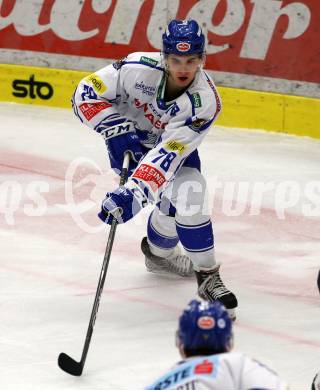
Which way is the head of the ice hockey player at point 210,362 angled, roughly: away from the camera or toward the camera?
away from the camera

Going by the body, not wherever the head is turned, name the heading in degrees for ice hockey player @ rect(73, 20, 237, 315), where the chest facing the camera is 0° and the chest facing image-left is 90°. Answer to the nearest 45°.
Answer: approximately 0°

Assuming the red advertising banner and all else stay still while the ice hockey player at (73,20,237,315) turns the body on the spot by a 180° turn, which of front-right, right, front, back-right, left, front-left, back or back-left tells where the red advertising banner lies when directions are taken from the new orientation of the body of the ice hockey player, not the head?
front

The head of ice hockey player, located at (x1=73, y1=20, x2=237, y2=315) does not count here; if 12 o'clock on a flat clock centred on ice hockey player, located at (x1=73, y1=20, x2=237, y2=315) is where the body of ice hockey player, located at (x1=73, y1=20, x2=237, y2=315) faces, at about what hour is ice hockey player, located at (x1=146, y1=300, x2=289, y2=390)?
ice hockey player, located at (x1=146, y1=300, x2=289, y2=390) is roughly at 12 o'clock from ice hockey player, located at (x1=73, y1=20, x2=237, y2=315).
